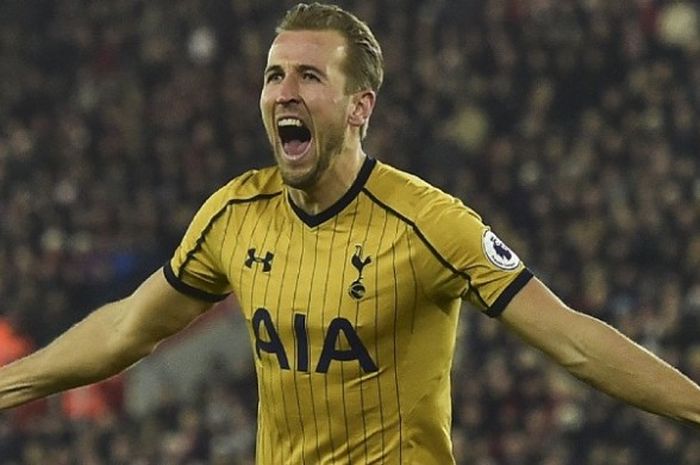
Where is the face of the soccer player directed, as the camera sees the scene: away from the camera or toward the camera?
toward the camera

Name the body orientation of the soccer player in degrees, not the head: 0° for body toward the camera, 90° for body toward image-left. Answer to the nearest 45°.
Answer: approximately 45°
